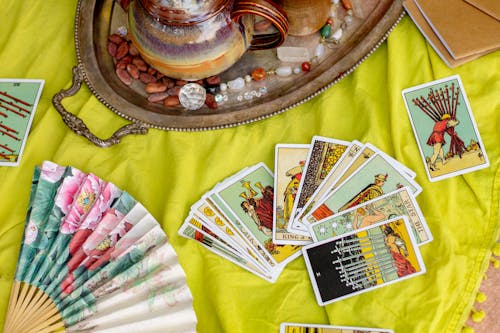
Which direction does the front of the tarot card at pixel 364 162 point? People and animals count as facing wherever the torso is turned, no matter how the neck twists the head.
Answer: toward the camera

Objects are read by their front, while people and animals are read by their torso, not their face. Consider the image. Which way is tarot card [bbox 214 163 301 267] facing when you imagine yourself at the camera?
facing the viewer

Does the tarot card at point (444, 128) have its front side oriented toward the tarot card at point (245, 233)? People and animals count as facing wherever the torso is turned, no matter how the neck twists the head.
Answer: no
